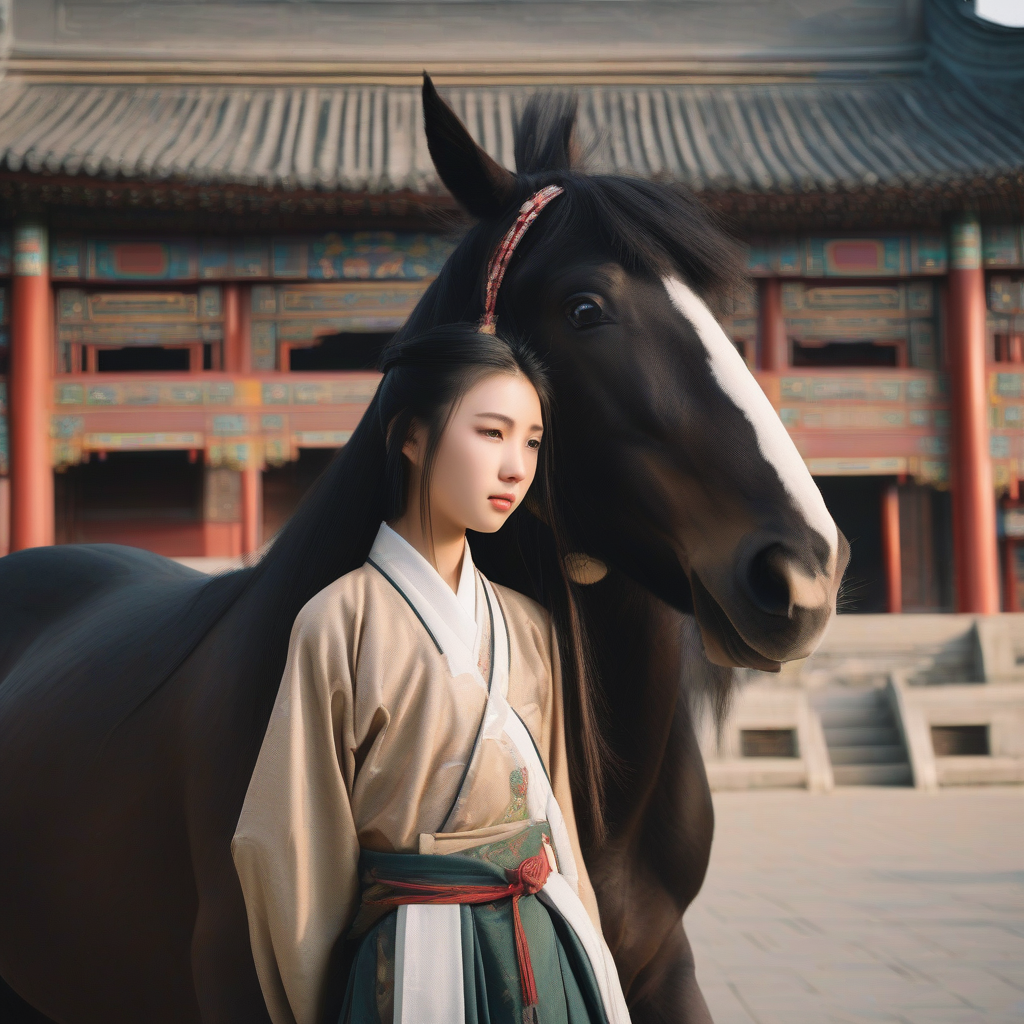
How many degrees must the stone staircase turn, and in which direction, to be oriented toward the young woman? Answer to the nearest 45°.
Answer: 0° — it already faces them

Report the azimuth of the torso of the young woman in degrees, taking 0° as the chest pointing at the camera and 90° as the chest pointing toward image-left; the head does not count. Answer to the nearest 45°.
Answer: approximately 315°

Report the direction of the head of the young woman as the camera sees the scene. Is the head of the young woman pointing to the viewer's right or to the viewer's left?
to the viewer's right

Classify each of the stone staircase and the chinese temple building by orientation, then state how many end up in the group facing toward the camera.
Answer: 2

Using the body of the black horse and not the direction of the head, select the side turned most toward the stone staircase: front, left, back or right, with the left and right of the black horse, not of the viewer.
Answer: left

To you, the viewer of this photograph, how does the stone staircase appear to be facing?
facing the viewer

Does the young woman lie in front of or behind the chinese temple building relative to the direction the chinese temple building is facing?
in front

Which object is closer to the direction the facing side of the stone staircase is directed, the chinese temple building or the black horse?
the black horse

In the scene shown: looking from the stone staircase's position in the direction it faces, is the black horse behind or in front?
in front

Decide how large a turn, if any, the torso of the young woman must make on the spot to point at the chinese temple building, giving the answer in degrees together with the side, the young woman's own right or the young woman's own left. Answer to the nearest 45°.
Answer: approximately 135° to the young woman's own left

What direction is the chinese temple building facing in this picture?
toward the camera

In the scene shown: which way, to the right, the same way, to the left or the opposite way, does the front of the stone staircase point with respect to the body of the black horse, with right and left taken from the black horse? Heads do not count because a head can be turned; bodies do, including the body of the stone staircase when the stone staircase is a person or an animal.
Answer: to the right

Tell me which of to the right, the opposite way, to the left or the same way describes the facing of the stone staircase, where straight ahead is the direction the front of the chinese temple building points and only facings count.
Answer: the same way
